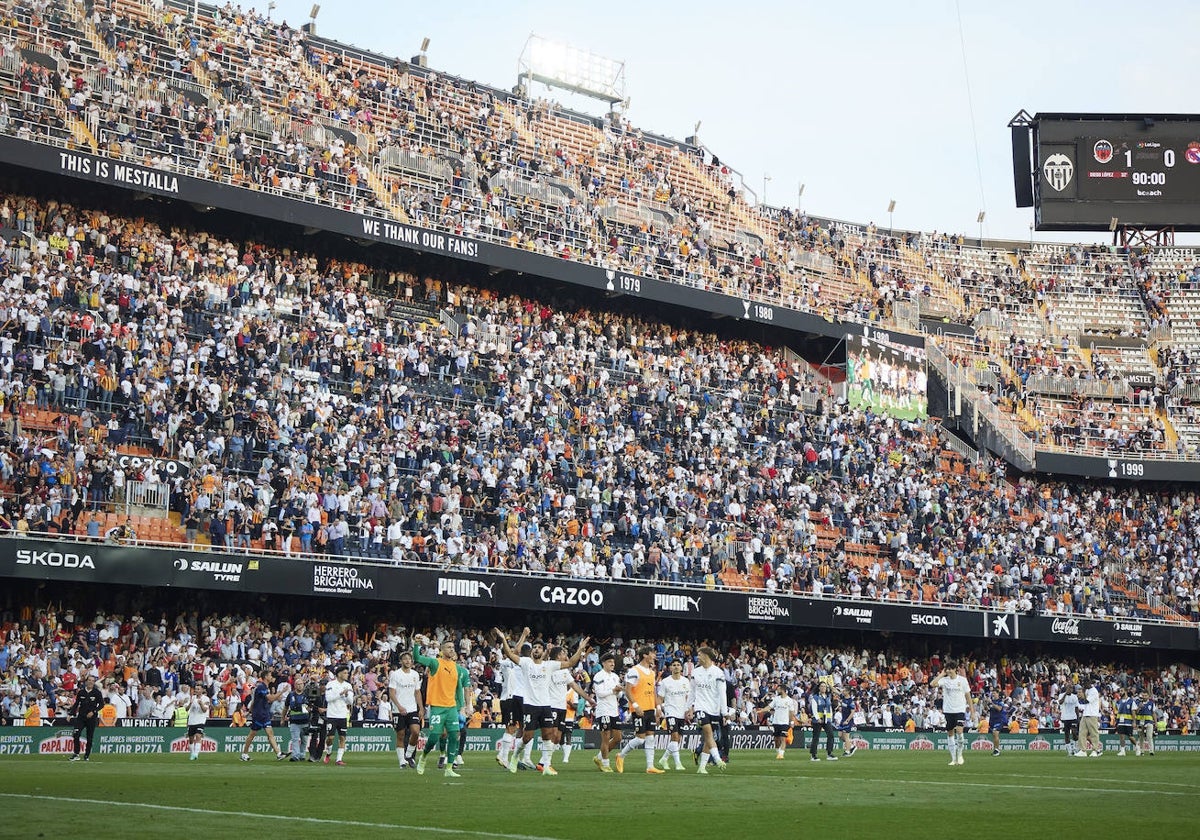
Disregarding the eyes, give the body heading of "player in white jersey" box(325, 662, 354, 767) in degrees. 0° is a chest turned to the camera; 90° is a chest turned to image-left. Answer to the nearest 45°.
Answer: approximately 315°
